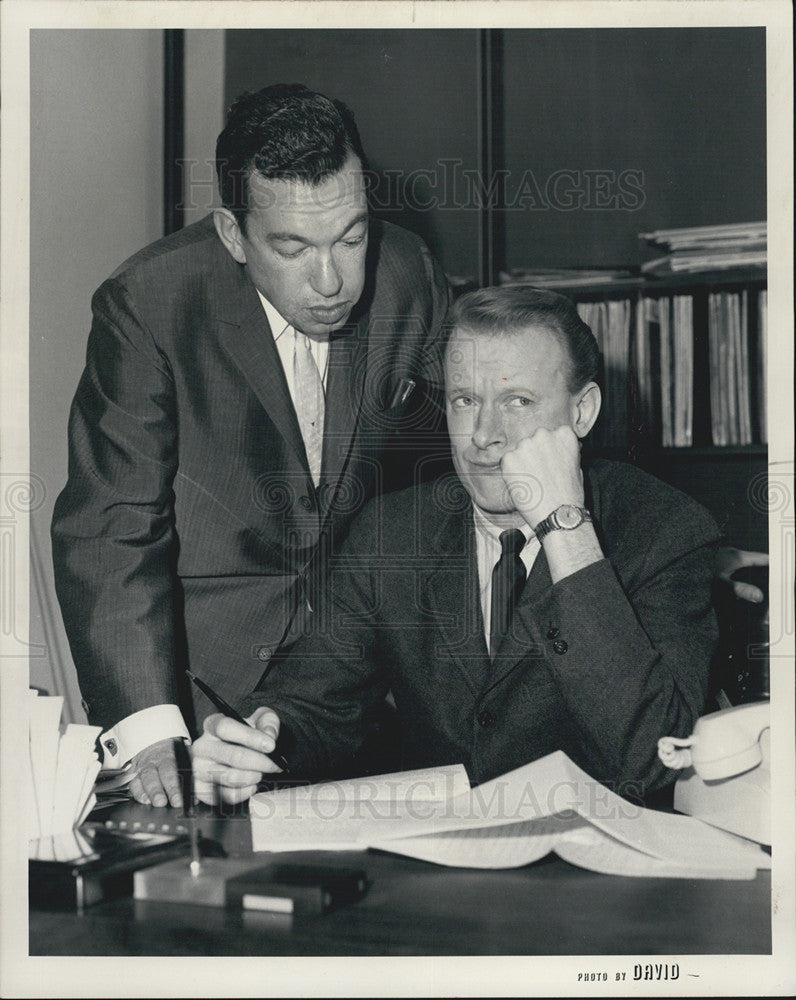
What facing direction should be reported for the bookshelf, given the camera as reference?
facing the viewer

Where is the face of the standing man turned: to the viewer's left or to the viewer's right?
to the viewer's right

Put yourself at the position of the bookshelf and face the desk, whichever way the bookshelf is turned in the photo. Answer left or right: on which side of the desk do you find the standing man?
right

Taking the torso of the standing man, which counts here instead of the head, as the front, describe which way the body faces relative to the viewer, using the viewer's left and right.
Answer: facing the viewer and to the right of the viewer

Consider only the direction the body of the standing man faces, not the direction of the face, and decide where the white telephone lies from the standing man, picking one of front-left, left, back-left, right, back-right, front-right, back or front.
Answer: front
